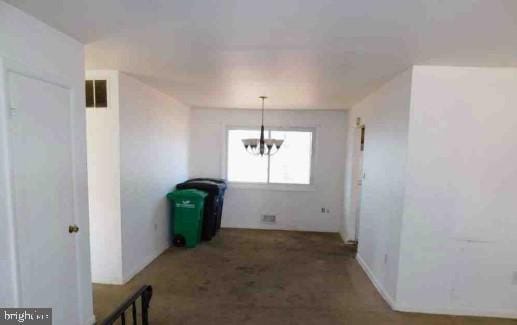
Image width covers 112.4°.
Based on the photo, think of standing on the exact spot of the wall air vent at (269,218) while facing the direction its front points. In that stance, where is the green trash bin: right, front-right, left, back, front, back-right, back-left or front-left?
front-right

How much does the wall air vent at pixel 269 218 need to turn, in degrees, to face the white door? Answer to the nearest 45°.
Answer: approximately 45° to its right

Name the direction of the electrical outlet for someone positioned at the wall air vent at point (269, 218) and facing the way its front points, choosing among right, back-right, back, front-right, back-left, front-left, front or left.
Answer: front-left

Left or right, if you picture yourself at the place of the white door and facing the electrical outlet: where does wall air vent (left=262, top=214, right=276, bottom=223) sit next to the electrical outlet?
left

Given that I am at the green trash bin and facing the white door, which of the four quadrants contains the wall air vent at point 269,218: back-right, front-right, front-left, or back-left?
back-left

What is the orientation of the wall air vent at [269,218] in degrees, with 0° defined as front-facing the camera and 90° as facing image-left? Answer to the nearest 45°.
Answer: approximately 0°

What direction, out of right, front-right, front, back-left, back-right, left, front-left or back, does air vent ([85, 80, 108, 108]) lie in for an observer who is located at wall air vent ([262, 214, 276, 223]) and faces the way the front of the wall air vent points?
front-right
